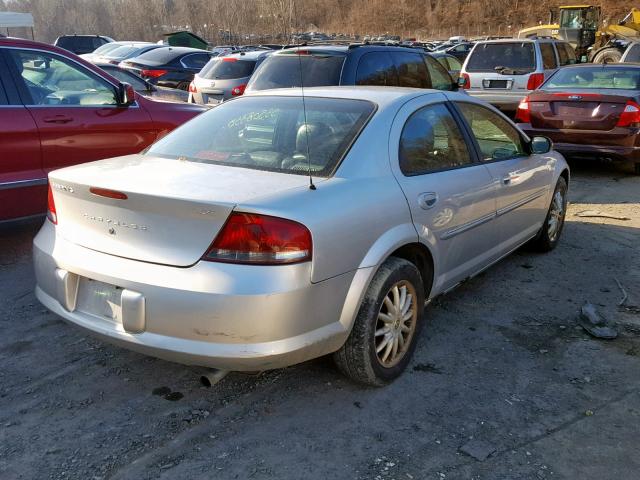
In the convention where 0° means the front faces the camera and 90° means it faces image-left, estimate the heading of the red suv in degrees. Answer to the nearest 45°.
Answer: approximately 270°

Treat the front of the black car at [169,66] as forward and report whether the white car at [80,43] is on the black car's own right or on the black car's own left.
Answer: on the black car's own left

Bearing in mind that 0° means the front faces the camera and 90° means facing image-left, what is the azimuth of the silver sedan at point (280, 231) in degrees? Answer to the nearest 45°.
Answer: approximately 225°

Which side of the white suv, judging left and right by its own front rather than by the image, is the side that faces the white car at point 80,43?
left

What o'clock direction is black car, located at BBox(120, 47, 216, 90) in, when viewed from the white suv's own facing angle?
The black car is roughly at 8 o'clock from the white suv.

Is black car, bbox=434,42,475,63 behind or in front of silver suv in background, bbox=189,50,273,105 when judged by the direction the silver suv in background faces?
in front

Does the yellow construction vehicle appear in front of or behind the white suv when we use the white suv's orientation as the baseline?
in front

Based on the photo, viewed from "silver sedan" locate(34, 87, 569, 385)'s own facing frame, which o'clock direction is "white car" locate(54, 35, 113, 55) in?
The white car is roughly at 10 o'clock from the silver sedan.

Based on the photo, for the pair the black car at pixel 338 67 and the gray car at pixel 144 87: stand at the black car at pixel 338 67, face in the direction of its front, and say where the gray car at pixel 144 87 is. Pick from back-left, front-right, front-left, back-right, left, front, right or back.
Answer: left

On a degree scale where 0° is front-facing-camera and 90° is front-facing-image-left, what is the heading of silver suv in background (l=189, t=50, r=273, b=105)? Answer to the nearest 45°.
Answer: approximately 225°

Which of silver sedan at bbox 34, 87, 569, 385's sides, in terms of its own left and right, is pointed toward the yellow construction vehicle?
front
